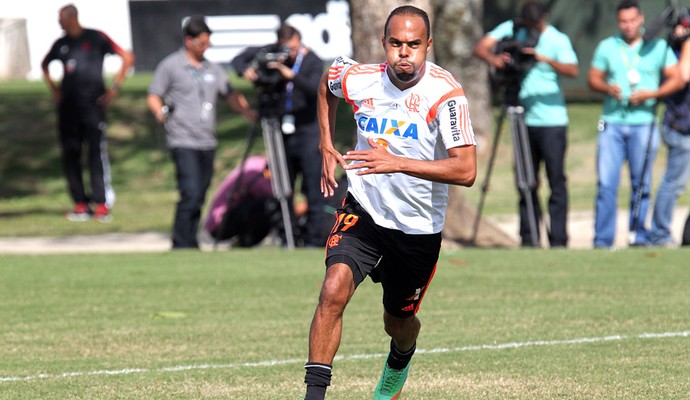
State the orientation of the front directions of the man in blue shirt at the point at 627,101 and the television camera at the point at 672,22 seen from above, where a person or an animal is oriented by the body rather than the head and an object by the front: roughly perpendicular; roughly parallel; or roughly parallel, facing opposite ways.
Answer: roughly perpendicular

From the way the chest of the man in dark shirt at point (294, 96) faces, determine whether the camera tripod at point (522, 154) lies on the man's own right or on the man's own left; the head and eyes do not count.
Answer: on the man's own left

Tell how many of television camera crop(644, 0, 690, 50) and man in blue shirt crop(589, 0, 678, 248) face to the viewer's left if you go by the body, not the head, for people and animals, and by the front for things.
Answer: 1

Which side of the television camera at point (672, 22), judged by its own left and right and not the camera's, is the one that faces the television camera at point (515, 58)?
front

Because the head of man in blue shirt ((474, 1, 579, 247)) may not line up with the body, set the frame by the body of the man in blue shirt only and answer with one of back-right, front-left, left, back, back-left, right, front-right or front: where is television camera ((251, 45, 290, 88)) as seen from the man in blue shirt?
front-right

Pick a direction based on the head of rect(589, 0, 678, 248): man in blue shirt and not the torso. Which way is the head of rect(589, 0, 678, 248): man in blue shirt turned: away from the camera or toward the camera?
toward the camera

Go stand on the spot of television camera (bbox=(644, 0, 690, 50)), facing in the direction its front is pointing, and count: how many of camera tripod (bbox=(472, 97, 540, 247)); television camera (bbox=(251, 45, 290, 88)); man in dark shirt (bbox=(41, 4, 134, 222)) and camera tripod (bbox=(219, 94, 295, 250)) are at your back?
0

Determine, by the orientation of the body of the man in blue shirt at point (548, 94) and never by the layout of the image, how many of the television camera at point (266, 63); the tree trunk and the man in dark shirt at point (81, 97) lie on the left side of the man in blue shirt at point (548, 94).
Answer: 0

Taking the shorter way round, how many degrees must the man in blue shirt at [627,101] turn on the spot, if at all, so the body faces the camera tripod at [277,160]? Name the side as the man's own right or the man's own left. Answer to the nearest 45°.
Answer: approximately 90° to the man's own right

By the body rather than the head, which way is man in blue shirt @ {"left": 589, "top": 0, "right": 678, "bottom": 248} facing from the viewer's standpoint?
toward the camera

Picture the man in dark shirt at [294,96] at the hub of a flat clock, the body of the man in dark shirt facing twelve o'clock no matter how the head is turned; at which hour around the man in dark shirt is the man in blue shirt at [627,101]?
The man in blue shirt is roughly at 8 o'clock from the man in dark shirt.

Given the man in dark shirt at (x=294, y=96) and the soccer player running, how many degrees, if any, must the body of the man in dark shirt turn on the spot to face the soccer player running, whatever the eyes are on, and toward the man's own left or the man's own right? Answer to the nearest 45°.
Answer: approximately 45° to the man's own left

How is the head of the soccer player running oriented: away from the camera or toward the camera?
toward the camera

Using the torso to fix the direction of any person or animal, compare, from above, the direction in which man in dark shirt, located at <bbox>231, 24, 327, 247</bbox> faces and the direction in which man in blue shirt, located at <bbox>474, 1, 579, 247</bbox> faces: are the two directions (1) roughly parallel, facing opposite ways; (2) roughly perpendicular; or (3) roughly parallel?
roughly parallel

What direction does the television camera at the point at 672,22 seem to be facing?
to the viewer's left
